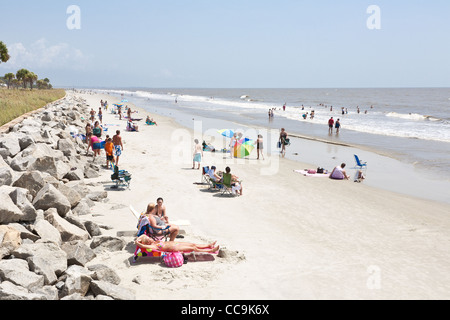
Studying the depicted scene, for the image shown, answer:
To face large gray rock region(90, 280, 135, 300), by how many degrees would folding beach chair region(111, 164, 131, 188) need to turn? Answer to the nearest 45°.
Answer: approximately 90° to its right

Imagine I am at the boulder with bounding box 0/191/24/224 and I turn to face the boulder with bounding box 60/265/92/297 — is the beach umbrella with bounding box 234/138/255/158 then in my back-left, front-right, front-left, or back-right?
back-left

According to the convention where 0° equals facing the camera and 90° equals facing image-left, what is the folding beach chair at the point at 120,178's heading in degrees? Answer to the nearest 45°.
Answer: approximately 270°

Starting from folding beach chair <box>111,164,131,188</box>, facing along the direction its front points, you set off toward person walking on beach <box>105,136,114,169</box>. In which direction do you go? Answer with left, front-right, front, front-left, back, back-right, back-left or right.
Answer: left

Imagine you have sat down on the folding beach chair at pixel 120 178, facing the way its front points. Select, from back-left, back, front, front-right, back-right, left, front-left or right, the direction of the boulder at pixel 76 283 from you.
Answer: right

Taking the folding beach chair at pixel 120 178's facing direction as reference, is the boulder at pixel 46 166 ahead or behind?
behind

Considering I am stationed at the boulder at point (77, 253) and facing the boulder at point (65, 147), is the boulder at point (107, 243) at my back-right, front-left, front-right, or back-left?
front-right

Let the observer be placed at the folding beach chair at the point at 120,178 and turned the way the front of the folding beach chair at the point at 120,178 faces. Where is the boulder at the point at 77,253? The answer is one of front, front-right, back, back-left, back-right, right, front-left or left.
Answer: right

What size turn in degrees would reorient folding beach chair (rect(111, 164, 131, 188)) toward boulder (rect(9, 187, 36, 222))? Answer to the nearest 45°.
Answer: approximately 90° to its right

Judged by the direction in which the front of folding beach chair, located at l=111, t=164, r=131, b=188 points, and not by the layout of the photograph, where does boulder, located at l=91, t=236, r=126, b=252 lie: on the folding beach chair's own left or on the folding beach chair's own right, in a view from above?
on the folding beach chair's own right

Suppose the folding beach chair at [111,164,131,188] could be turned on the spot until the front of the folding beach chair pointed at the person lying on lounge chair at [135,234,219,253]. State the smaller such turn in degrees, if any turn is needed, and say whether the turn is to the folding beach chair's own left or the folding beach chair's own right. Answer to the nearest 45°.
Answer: approximately 90° to the folding beach chair's own right

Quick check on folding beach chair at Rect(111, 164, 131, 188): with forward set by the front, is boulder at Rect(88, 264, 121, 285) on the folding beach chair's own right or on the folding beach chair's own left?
on the folding beach chair's own right

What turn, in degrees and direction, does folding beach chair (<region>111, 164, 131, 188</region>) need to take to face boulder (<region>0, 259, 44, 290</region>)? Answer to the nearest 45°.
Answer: approximately 90° to its right

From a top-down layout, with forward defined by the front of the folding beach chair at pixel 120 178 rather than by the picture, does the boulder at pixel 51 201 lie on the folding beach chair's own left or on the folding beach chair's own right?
on the folding beach chair's own right
